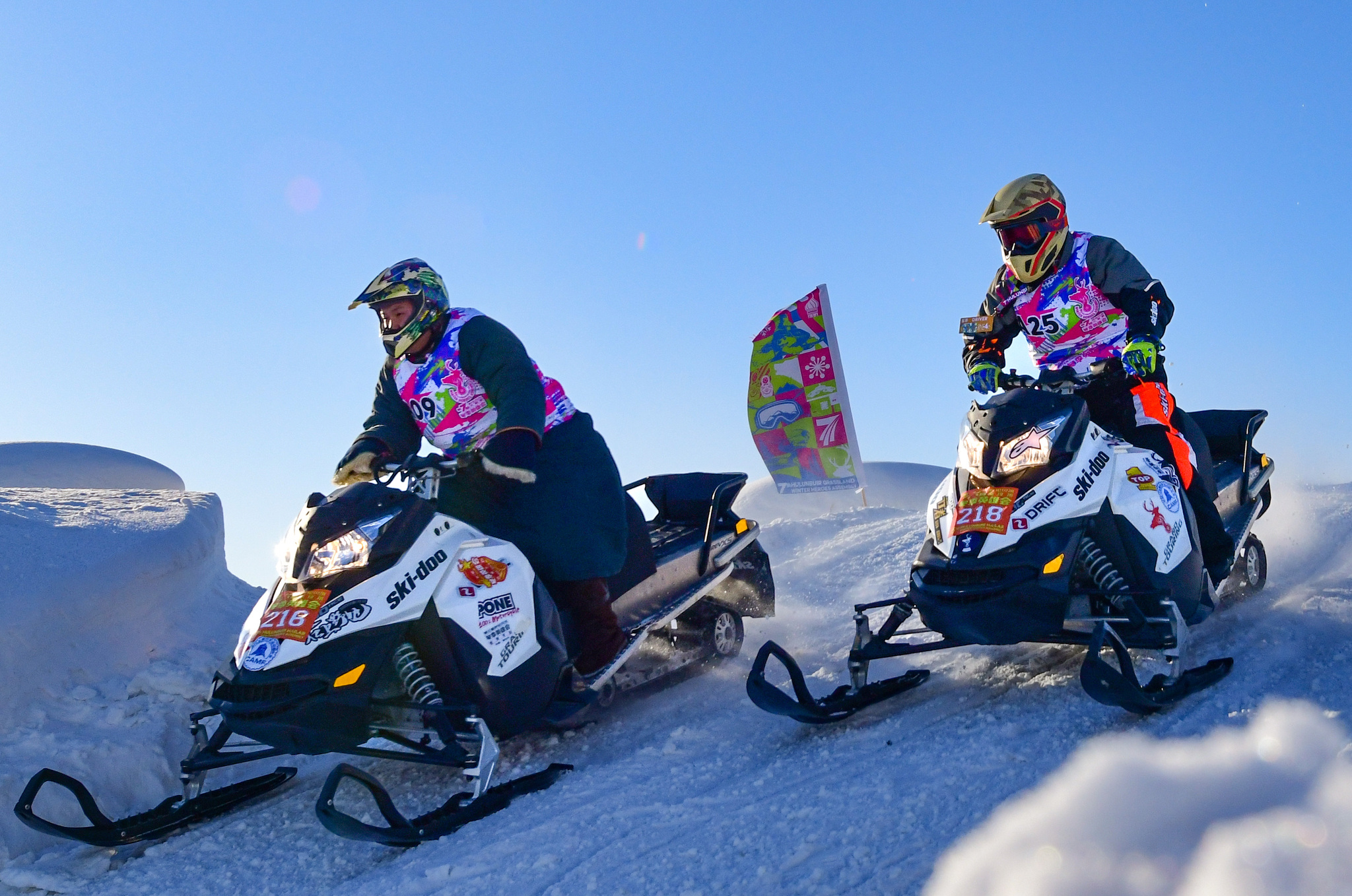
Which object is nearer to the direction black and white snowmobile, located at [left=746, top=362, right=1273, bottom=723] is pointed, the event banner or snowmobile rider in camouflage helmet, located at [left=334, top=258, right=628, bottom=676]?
the snowmobile rider in camouflage helmet

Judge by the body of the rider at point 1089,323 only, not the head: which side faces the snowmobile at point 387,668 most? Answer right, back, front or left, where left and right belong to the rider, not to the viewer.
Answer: front

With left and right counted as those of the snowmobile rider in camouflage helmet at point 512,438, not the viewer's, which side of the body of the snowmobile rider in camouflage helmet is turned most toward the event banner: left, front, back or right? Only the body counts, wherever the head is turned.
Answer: back

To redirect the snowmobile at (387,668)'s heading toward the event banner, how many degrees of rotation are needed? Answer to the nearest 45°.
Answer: approximately 180°

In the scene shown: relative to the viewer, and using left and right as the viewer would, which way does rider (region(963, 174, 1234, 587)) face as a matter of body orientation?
facing the viewer and to the left of the viewer

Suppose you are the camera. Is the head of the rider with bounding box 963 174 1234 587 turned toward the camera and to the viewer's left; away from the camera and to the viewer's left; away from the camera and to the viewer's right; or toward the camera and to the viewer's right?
toward the camera and to the viewer's left

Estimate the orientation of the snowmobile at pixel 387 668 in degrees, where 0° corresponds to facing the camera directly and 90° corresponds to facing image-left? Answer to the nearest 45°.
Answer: approximately 45°

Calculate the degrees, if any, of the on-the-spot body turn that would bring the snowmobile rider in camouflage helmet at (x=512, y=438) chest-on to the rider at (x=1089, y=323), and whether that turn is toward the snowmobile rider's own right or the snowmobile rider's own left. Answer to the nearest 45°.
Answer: approximately 135° to the snowmobile rider's own left

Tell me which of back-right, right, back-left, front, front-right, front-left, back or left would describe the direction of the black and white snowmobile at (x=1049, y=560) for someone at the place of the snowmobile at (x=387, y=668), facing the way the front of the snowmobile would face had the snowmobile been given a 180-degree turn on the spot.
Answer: front-right

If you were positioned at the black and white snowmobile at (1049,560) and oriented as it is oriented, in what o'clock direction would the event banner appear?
The event banner is roughly at 4 o'clock from the black and white snowmobile.
